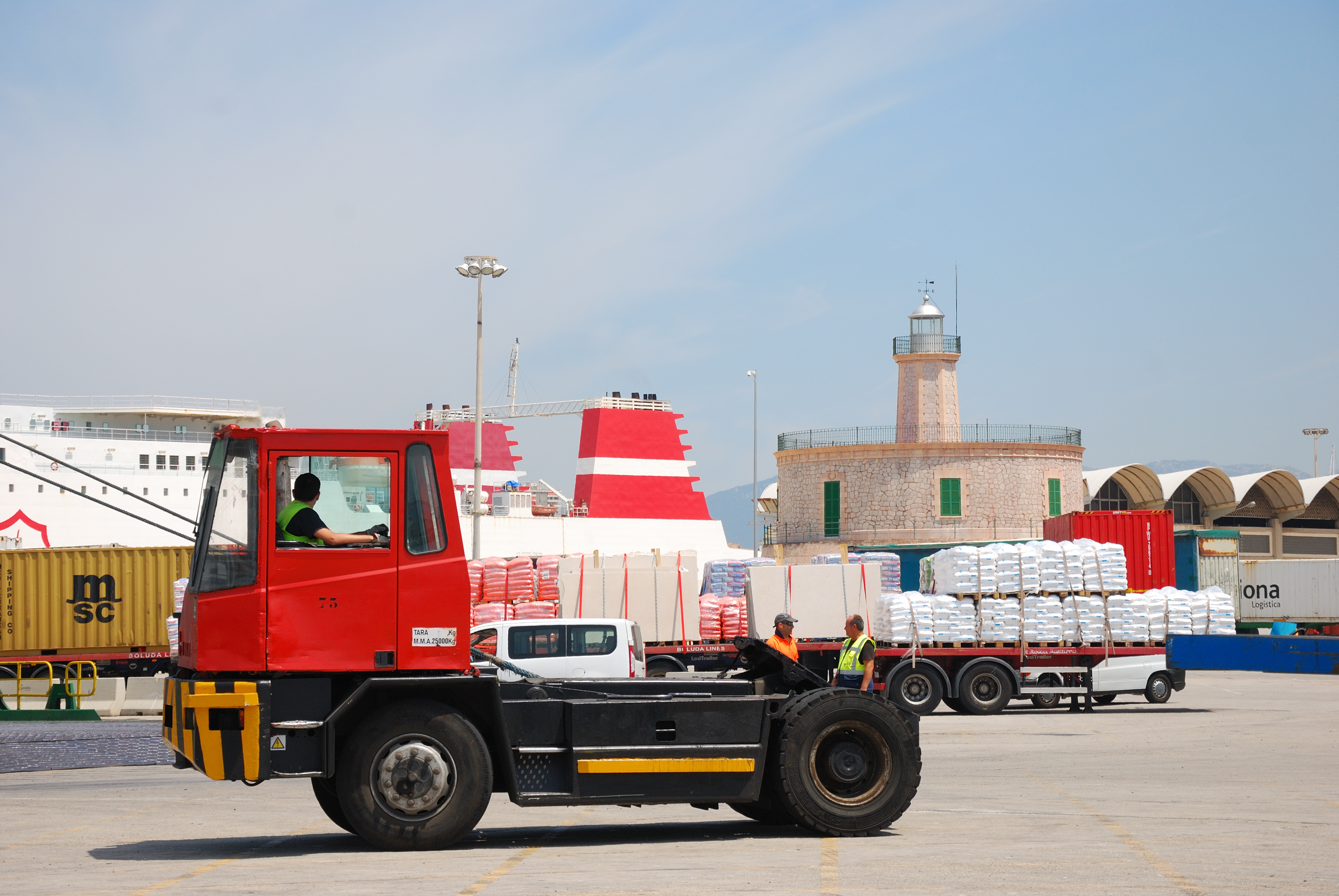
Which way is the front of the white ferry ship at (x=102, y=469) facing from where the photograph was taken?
facing to the left of the viewer

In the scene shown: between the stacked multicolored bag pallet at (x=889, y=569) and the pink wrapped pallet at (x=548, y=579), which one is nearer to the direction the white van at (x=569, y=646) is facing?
the pink wrapped pallet

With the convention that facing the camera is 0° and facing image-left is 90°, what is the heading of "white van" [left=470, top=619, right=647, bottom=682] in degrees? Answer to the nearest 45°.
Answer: approximately 90°

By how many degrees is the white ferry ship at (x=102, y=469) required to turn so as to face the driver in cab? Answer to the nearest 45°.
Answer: approximately 90° to its left

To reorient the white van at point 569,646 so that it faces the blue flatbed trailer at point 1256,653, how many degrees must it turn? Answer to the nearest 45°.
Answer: approximately 180°

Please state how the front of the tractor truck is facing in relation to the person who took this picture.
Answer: facing to the left of the viewer

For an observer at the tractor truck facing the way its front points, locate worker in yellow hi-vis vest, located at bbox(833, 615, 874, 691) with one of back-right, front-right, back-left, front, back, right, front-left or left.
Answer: back-right

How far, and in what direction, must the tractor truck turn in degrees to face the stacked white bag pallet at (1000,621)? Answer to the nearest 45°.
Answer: approximately 135° to its right

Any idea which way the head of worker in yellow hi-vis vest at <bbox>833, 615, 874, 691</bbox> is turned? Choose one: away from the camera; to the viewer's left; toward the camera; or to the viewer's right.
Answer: to the viewer's left

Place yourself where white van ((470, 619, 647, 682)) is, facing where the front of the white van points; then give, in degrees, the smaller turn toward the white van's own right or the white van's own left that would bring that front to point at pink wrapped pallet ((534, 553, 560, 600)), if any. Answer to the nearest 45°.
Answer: approximately 90° to the white van's own right
